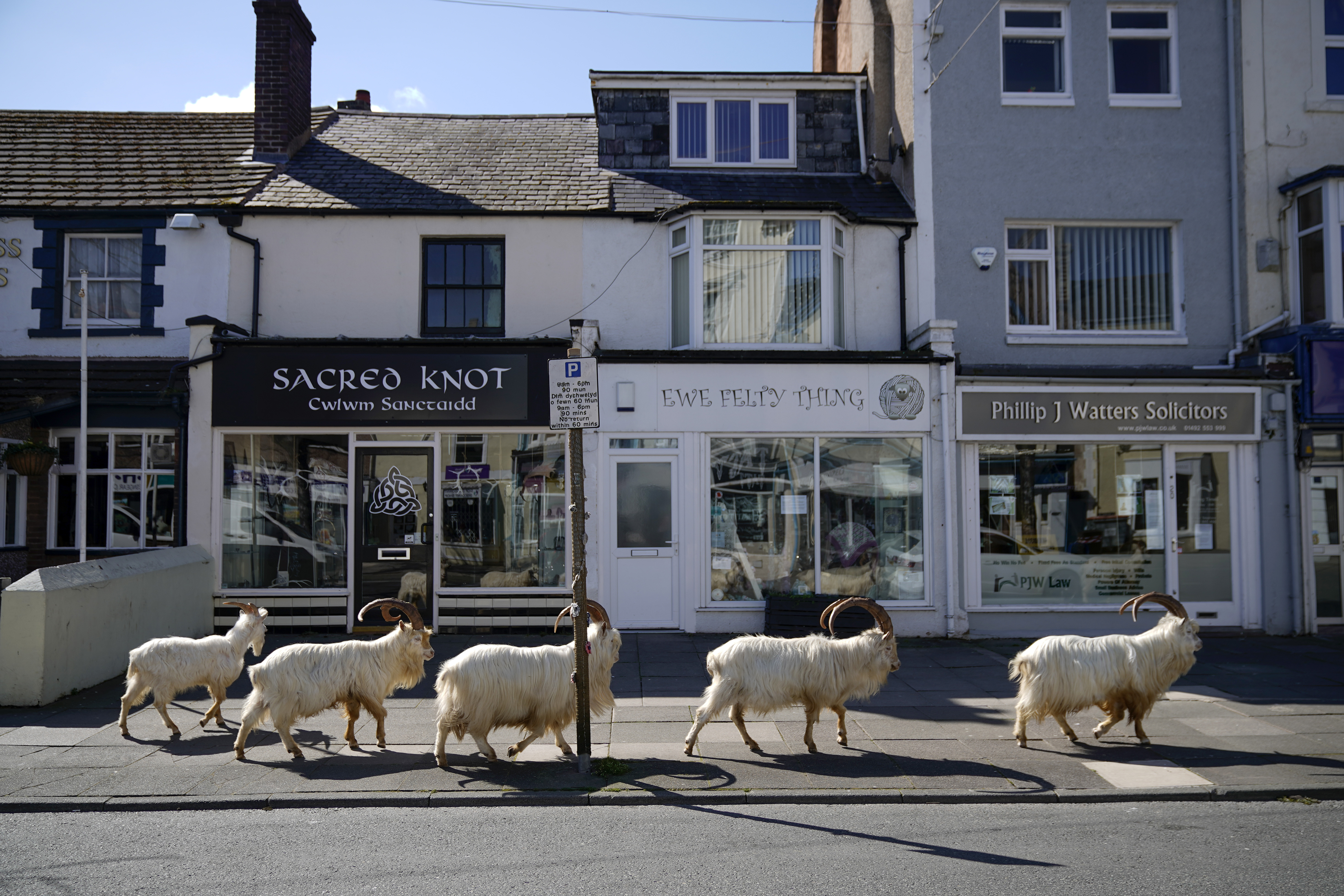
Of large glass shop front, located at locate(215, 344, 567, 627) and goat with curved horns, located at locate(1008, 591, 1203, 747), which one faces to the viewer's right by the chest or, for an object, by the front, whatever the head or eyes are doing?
the goat with curved horns

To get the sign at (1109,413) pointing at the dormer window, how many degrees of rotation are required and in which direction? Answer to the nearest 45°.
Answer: approximately 90° to its right

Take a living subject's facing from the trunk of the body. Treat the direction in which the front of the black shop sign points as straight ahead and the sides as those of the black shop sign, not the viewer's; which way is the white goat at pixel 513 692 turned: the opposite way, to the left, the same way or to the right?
to the left

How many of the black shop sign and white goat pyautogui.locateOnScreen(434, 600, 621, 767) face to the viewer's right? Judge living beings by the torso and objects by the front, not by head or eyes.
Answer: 1

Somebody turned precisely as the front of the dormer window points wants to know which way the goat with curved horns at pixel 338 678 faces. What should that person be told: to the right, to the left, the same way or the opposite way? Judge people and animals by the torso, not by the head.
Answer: to the left

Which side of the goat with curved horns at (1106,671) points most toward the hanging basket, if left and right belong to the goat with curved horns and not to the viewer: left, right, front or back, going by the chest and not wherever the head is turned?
back

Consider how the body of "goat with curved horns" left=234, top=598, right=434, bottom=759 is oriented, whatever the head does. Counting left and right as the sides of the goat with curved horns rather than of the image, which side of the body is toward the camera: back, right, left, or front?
right

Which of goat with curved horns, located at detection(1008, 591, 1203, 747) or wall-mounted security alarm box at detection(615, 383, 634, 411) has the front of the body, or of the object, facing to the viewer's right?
the goat with curved horns

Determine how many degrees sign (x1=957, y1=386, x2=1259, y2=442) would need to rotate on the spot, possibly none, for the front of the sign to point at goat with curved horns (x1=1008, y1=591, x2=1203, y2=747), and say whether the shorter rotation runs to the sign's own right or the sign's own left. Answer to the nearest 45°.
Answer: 0° — it already faces it

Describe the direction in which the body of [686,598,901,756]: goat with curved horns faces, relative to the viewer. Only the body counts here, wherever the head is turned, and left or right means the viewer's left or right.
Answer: facing to the right of the viewer
